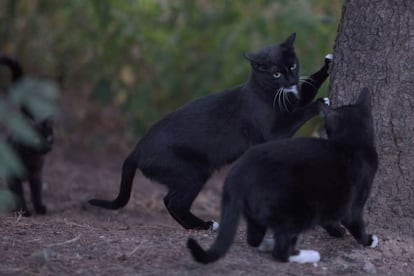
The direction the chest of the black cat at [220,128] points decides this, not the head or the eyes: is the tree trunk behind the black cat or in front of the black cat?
in front

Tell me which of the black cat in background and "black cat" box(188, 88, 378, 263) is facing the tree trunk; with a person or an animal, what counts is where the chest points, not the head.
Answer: the black cat

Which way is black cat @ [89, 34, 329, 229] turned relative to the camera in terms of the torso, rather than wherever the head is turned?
to the viewer's right

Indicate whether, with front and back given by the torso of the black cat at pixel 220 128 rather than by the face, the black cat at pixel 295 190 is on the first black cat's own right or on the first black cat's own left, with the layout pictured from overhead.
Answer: on the first black cat's own right

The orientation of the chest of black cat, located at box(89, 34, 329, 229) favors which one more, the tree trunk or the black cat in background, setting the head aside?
the tree trunk

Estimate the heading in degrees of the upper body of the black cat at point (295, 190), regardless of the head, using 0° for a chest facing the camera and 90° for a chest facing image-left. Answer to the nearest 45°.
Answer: approximately 225°

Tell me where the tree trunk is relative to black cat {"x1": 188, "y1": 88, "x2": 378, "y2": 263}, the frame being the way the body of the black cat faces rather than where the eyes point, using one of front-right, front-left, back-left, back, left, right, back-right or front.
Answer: front
